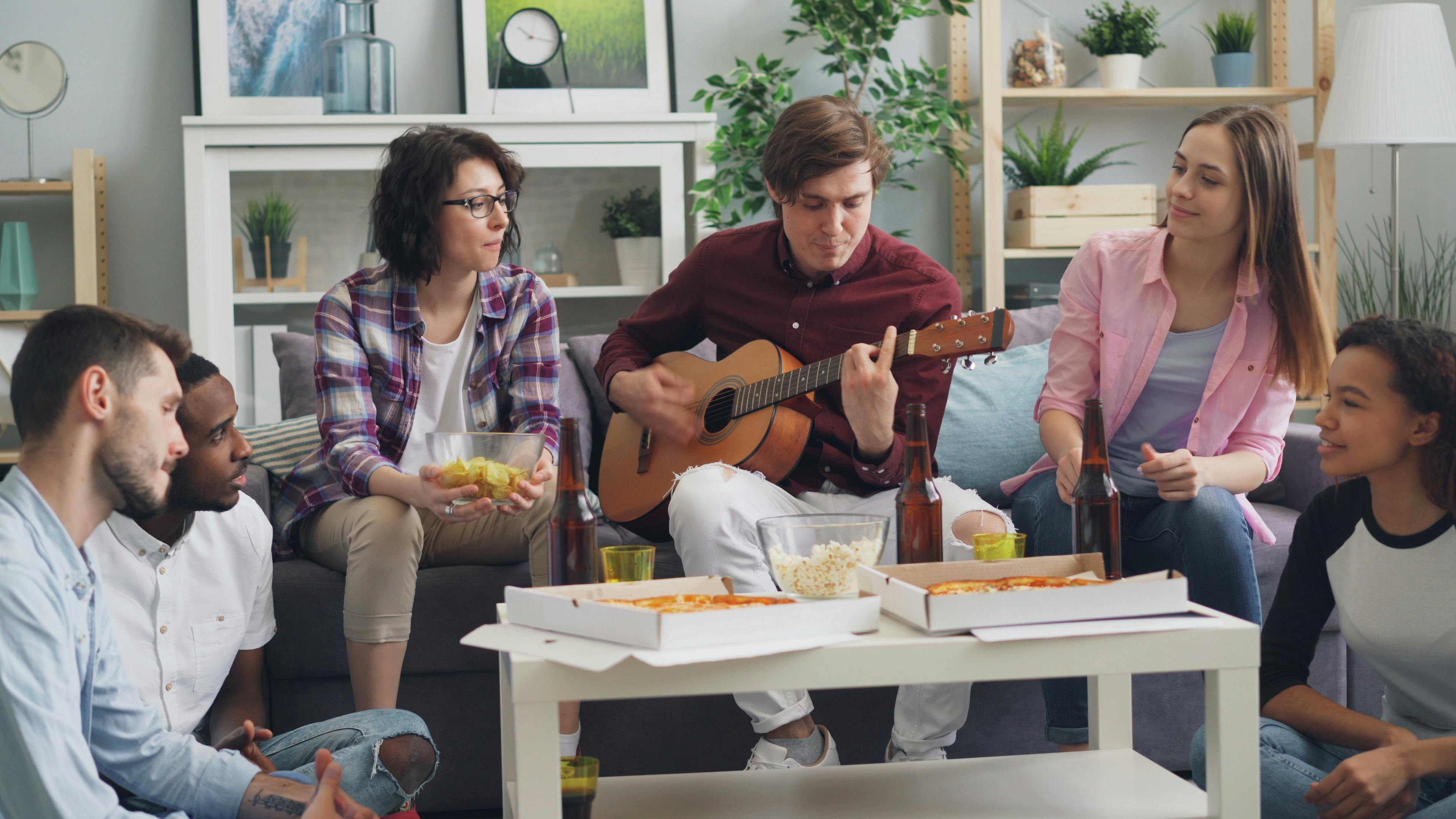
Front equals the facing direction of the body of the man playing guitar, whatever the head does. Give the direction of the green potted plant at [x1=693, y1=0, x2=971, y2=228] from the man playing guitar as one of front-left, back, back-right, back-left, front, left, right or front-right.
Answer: back

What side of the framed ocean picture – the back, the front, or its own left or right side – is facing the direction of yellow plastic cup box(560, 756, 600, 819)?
front

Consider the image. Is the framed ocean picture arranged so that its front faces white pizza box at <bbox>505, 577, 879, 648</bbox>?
yes

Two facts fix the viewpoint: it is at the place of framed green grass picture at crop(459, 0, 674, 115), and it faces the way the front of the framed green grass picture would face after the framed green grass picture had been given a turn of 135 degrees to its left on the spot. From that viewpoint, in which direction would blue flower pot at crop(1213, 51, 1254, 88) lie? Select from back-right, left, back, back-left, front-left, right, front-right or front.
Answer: front-right

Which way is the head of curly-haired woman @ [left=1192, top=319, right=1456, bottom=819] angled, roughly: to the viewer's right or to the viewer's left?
to the viewer's left

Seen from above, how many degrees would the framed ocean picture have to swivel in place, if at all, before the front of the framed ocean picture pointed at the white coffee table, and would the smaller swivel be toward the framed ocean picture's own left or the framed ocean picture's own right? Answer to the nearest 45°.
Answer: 0° — it already faces it

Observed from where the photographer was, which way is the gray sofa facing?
facing the viewer

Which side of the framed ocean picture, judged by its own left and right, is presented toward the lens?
front

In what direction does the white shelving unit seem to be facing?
toward the camera
